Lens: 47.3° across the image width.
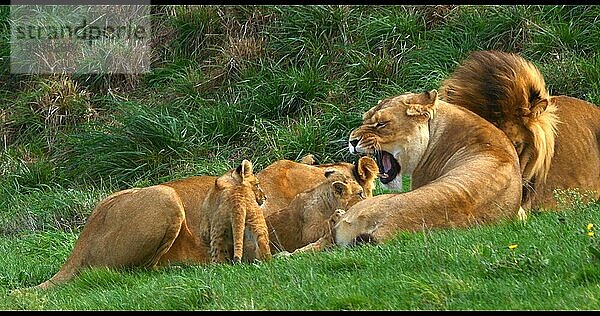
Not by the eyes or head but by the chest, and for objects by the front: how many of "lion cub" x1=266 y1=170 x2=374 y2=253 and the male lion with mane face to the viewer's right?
1

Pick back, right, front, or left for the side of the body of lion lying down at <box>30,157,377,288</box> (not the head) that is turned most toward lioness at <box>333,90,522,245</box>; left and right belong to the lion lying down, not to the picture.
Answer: front

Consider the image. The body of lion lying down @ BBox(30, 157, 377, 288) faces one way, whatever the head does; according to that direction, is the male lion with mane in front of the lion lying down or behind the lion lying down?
in front

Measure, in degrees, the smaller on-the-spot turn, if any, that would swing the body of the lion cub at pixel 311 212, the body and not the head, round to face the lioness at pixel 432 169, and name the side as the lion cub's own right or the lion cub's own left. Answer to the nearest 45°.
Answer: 0° — it already faces it

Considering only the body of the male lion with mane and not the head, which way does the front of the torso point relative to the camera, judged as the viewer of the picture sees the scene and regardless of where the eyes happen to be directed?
to the viewer's left

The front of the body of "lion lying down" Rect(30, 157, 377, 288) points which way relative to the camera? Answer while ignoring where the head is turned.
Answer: to the viewer's right

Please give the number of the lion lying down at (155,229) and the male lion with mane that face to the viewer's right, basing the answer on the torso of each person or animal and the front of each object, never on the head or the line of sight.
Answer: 1

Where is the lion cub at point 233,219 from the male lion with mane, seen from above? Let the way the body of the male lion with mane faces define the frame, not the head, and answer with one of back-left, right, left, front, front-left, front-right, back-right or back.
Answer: front-left

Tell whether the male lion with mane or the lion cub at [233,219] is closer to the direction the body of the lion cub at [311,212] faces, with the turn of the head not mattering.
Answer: the male lion with mane

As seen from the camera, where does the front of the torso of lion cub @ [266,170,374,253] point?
to the viewer's right

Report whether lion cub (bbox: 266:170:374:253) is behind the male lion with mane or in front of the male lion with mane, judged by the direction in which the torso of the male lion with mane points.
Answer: in front

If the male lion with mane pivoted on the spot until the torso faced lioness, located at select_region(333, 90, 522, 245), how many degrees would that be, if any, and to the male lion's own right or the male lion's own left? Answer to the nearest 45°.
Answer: approximately 45° to the male lion's own left

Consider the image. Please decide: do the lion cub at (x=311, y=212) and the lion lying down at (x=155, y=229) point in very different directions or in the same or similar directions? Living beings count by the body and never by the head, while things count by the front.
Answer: same or similar directions
